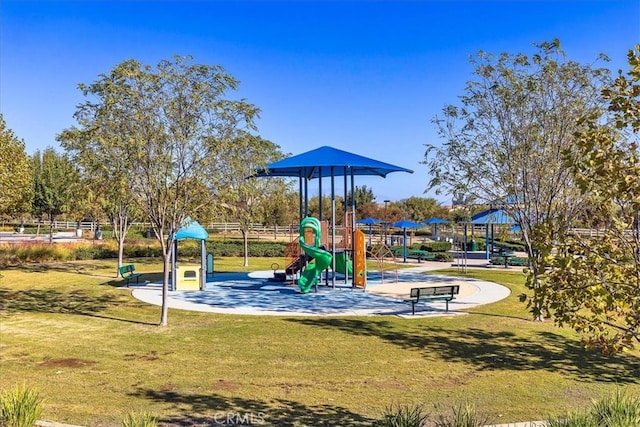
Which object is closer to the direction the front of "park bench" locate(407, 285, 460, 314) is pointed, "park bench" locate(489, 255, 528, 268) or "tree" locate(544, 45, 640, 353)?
the park bench

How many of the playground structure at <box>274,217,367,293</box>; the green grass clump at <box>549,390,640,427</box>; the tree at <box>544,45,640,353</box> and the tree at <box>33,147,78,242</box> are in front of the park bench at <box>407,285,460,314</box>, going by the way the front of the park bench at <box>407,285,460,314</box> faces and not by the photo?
2

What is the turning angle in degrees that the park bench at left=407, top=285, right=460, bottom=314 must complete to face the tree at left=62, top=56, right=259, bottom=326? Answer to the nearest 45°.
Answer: approximately 90° to its left

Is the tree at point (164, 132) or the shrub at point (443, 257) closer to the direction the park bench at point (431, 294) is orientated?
the shrub

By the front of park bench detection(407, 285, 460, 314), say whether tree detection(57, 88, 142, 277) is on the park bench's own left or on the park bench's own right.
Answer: on the park bench's own left

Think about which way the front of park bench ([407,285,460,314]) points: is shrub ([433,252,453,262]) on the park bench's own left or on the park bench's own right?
on the park bench's own right

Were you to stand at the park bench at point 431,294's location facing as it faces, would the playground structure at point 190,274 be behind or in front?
in front

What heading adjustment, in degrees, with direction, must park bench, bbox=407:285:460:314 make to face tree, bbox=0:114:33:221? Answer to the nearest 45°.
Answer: approximately 45° to its left

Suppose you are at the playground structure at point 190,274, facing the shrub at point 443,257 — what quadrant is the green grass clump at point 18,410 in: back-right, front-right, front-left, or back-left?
back-right

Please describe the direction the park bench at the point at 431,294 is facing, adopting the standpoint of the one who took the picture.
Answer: facing away from the viewer and to the left of the viewer

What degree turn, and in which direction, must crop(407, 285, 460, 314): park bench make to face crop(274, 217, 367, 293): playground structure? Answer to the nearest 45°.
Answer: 0° — it already faces it

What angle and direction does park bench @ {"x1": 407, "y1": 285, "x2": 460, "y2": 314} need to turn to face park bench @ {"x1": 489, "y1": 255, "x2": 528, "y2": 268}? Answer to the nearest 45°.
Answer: approximately 45° to its right
